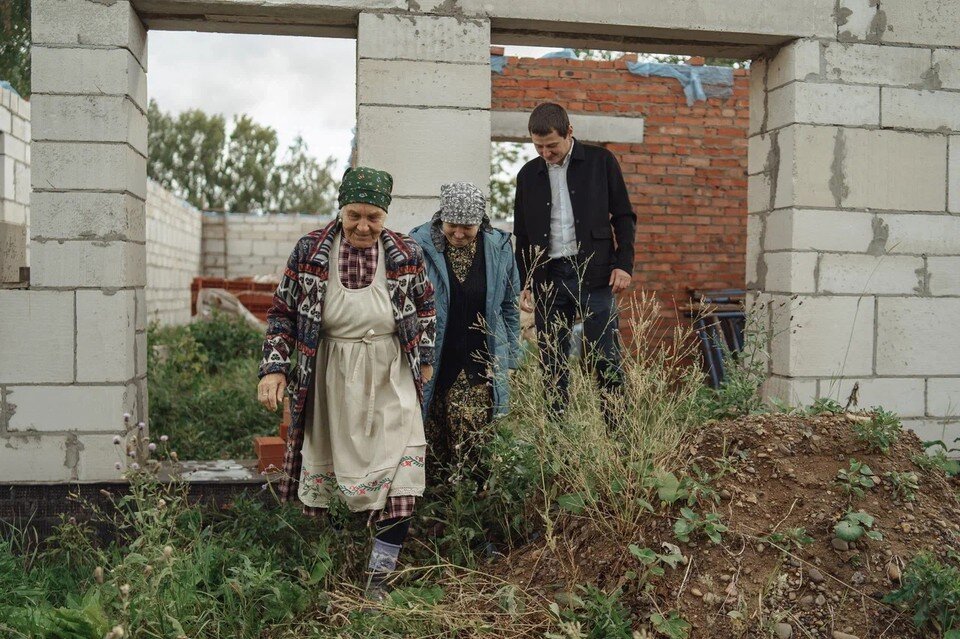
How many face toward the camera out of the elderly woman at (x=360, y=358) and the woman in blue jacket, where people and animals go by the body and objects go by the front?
2

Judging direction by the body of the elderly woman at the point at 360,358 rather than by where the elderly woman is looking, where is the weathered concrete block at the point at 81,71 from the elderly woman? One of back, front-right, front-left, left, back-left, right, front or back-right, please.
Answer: back-right

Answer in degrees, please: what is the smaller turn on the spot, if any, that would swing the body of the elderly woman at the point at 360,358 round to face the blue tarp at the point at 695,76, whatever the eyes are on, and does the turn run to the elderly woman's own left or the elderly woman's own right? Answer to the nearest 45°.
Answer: approximately 135° to the elderly woman's own left

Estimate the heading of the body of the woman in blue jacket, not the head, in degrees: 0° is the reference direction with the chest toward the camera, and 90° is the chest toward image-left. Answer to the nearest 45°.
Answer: approximately 0°

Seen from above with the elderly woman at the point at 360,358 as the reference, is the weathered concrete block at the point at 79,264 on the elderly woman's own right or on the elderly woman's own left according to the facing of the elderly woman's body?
on the elderly woman's own right

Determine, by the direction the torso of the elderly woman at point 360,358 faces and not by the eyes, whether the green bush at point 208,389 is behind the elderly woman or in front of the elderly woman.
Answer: behind

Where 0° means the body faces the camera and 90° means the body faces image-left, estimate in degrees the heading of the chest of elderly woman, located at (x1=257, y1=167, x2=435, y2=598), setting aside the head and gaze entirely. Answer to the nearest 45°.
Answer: approximately 0°

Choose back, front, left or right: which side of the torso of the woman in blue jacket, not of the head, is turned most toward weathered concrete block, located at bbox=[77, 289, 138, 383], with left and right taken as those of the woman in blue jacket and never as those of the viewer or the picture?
right

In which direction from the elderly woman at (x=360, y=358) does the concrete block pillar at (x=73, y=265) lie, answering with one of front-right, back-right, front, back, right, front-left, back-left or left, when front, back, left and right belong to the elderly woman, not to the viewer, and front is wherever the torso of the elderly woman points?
back-right

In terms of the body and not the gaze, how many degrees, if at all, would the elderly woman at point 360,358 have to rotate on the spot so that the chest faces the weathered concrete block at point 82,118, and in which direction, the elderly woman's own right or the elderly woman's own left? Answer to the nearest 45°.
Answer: approximately 135° to the elderly woman's own right
